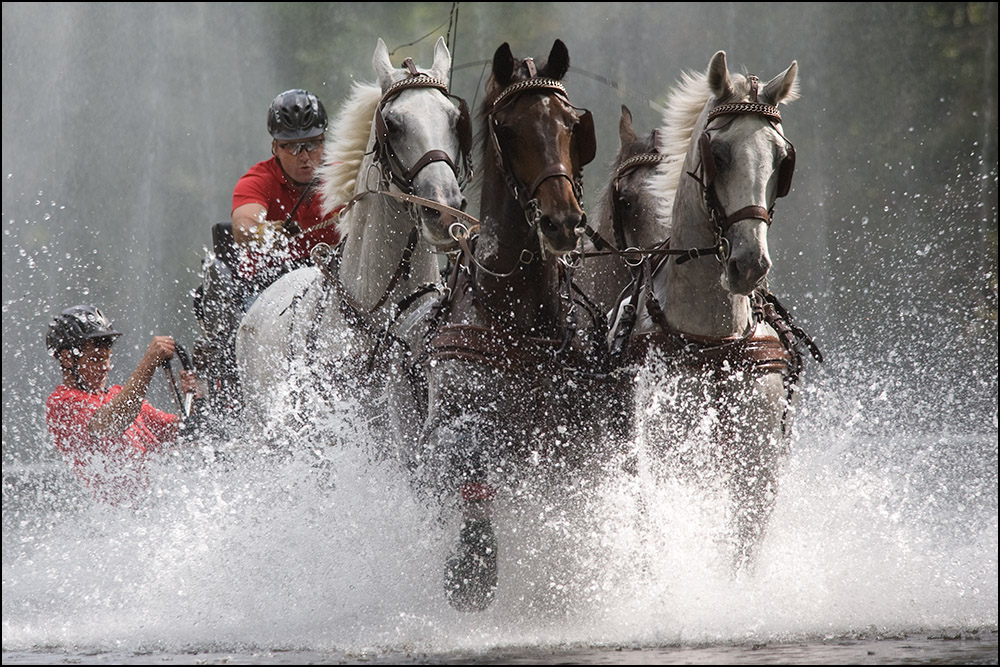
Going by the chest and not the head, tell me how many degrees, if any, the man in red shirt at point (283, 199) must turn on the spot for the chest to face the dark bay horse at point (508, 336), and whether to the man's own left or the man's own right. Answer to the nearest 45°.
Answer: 0° — they already face it

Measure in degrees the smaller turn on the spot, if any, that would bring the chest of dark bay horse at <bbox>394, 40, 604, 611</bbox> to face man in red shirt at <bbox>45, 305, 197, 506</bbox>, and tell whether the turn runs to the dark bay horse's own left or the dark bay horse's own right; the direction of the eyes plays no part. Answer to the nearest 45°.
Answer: approximately 135° to the dark bay horse's own right

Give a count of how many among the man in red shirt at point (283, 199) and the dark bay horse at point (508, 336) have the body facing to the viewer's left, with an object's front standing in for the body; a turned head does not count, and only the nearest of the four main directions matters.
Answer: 0

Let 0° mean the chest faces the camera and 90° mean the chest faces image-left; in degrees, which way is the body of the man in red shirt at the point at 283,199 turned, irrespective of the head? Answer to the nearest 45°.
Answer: approximately 315°

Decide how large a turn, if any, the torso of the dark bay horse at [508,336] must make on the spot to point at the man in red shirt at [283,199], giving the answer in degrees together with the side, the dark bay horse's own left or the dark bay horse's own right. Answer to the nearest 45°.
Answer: approximately 135° to the dark bay horse's own right

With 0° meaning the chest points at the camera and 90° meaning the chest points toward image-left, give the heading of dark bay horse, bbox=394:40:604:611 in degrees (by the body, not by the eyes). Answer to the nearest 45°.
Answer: approximately 0°
